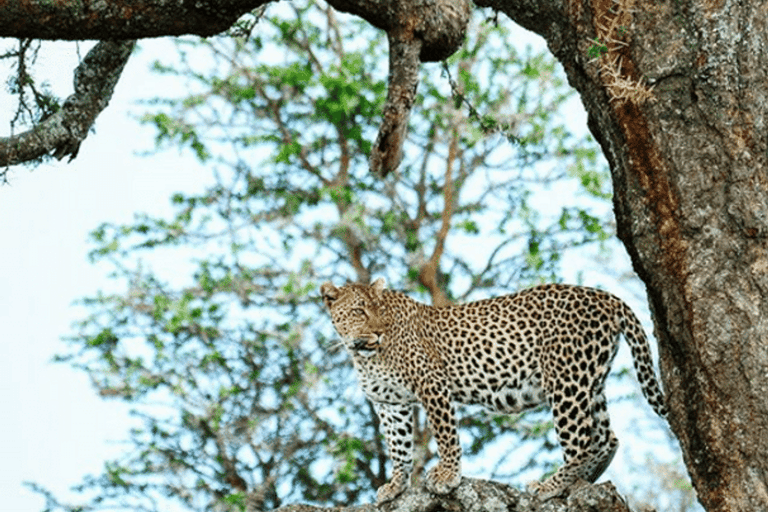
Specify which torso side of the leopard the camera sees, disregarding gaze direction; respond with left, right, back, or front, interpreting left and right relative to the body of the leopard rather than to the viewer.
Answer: left
